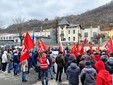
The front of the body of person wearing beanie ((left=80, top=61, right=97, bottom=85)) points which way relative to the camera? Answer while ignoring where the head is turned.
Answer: away from the camera
